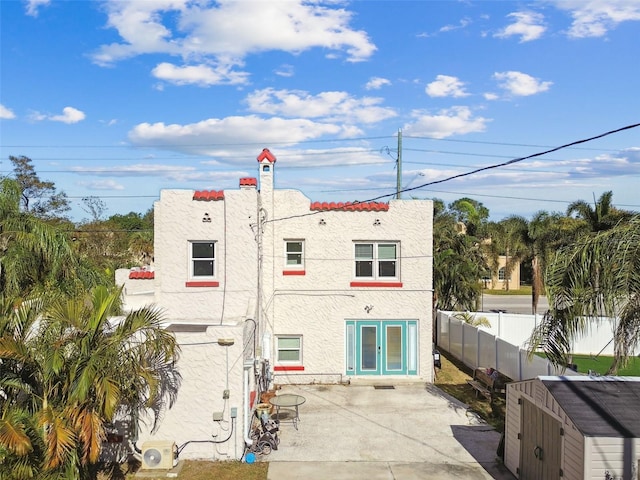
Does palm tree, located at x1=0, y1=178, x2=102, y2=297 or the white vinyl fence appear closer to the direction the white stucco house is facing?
the white vinyl fence

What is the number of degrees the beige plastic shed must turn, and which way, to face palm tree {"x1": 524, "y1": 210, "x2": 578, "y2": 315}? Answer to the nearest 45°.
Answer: approximately 135° to its right

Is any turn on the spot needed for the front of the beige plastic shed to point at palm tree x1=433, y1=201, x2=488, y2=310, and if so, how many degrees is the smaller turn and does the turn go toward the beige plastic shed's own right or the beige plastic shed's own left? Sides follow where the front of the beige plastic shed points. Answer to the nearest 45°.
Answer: approximately 135° to the beige plastic shed's own right

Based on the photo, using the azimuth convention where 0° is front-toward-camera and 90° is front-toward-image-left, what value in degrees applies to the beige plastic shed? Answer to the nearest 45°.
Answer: approximately 45°

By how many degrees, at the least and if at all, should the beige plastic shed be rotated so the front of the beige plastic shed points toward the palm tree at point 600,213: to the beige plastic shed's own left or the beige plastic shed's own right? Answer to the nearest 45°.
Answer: approximately 135° to the beige plastic shed's own right

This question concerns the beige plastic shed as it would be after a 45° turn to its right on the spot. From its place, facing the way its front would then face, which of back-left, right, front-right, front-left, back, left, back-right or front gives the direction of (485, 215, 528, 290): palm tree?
right
